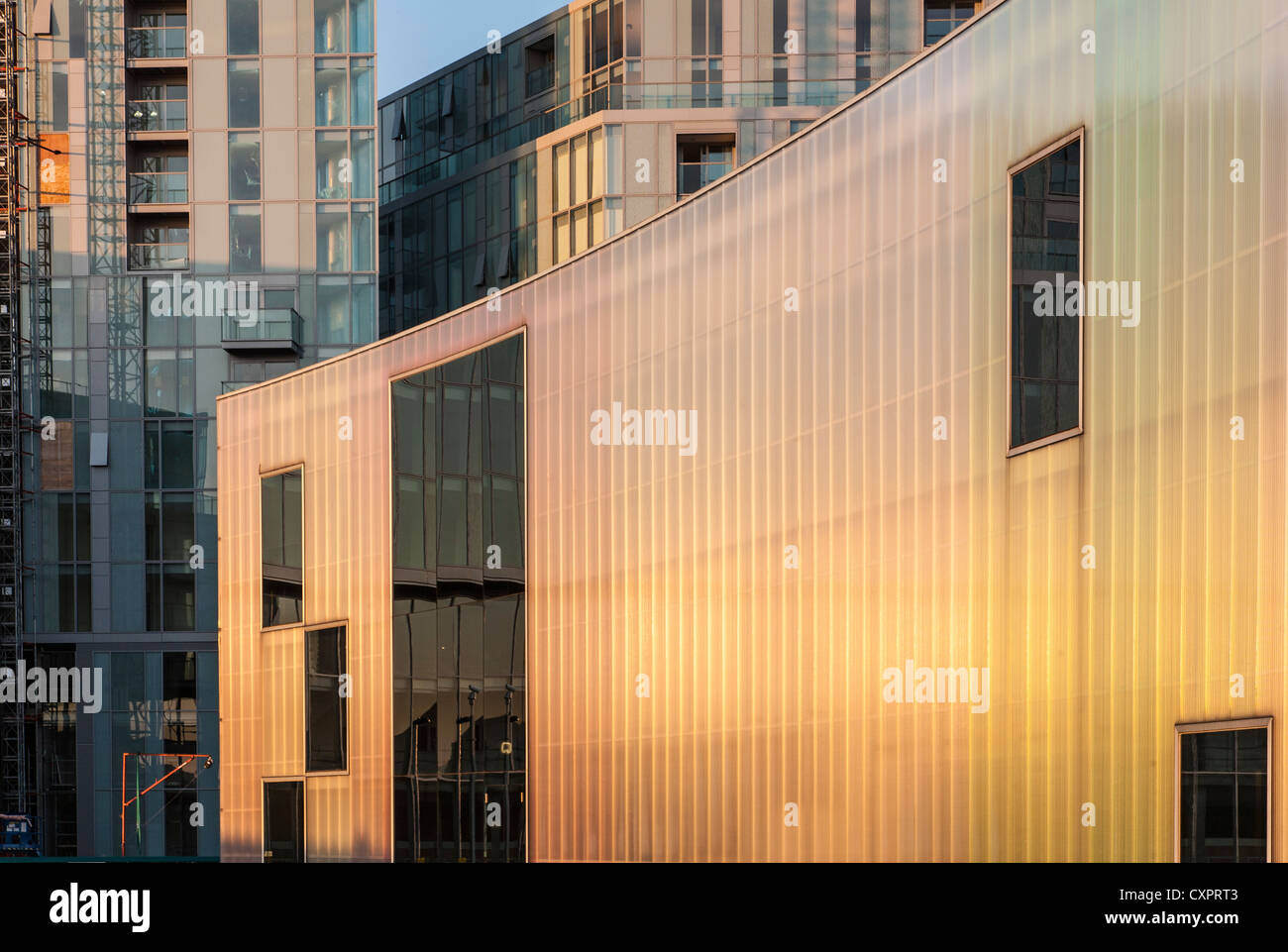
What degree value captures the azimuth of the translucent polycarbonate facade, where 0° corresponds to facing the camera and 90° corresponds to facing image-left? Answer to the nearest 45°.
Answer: approximately 45°
